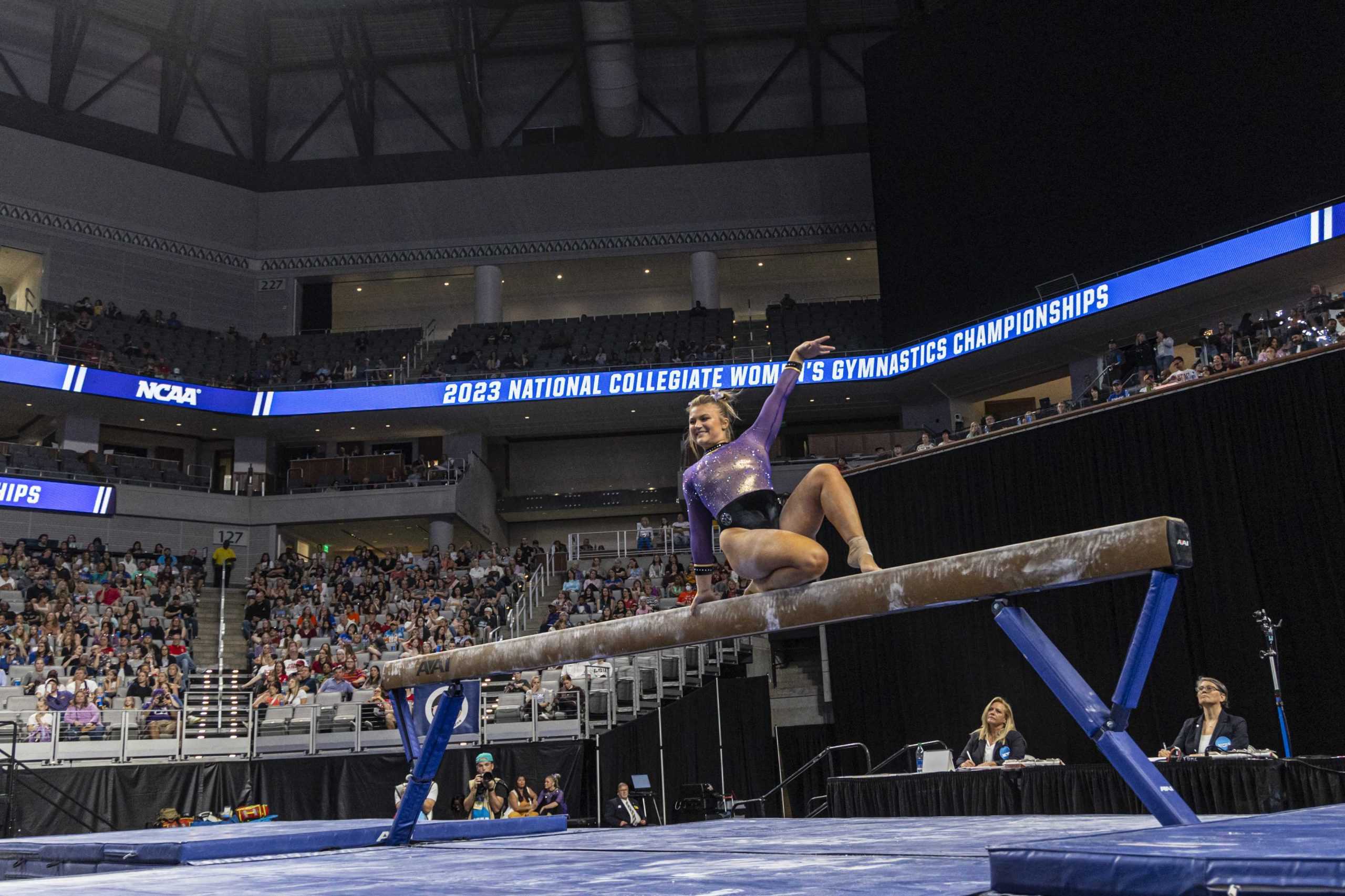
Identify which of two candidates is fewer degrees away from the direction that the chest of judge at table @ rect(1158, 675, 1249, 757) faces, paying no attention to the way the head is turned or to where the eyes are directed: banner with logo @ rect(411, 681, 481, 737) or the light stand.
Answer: the banner with logo

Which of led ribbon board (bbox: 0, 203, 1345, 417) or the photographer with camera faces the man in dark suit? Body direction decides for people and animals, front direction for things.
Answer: the led ribbon board

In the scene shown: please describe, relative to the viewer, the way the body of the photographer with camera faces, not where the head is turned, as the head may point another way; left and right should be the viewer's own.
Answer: facing the viewer

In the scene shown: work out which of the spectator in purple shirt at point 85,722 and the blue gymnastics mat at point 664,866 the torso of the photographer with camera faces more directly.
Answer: the blue gymnastics mat

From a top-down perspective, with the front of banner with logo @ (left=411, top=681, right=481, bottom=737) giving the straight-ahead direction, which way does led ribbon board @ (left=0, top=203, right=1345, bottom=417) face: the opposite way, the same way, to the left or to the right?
the same way

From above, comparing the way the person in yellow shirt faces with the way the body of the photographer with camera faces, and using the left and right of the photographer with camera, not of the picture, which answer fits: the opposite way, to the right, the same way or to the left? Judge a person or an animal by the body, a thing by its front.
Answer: the same way

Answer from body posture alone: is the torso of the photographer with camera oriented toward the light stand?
no

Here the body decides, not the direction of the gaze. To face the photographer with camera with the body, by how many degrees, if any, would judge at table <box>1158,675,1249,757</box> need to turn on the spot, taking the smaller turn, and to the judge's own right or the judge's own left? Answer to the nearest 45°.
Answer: approximately 45° to the judge's own right

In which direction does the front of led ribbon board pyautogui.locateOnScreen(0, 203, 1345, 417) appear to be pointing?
toward the camera

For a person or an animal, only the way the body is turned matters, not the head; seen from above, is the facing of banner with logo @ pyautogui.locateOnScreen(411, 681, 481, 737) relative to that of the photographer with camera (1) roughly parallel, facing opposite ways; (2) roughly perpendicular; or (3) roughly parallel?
roughly parallel

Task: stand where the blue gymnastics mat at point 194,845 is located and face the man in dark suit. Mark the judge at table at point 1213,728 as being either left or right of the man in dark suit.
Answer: right

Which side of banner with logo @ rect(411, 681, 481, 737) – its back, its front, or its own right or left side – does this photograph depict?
front

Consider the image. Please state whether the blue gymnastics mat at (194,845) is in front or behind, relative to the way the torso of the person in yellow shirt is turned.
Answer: in front

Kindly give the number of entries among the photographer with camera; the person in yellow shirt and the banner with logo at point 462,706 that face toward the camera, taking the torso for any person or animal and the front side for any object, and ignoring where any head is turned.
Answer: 3

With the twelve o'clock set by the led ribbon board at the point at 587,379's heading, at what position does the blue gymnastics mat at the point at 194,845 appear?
The blue gymnastics mat is roughly at 12 o'clock from the led ribbon board.

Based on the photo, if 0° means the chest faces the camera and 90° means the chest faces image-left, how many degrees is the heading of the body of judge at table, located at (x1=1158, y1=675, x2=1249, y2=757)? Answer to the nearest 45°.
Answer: approximately 45°

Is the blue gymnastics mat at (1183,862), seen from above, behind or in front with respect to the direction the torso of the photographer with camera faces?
in front
